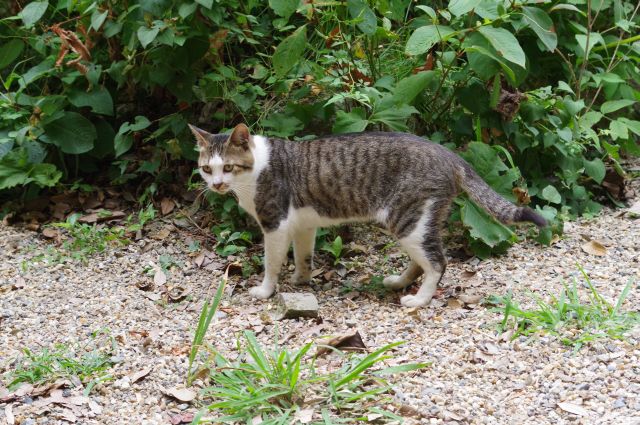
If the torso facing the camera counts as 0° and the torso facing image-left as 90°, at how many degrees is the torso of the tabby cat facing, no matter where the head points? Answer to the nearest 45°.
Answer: approximately 90°

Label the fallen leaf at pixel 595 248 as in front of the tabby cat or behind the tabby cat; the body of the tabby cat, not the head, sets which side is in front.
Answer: behind

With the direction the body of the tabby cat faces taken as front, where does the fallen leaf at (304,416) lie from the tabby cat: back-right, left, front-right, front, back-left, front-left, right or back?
left

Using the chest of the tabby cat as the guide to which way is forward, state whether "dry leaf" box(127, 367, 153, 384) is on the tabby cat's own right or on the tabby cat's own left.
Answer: on the tabby cat's own left

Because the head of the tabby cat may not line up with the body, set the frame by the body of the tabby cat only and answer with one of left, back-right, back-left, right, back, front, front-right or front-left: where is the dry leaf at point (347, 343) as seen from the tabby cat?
left

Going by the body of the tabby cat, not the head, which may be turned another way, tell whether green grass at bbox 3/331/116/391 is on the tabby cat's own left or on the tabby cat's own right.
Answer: on the tabby cat's own left

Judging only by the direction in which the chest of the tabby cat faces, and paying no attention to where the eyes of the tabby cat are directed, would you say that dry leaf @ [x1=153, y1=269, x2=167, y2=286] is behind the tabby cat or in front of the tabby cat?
in front
